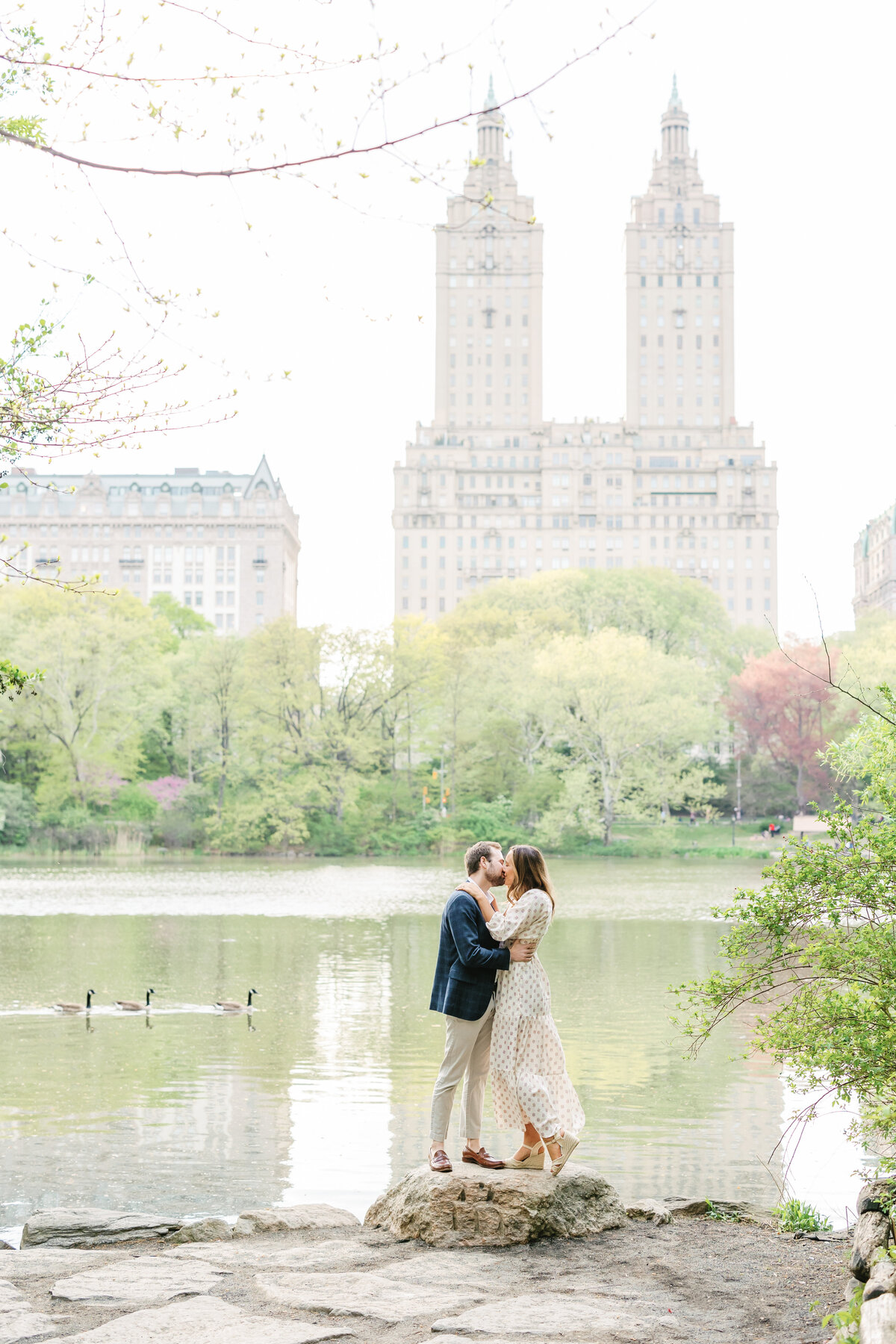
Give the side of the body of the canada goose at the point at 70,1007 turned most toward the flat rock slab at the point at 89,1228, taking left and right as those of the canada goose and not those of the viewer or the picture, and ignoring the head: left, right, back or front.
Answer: right

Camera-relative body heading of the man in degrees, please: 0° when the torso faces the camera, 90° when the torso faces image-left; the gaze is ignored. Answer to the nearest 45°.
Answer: approximately 270°

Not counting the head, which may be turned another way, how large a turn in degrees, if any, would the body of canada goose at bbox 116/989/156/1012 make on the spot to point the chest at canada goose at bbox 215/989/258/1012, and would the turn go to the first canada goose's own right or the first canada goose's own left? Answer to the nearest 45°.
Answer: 0° — it already faces it

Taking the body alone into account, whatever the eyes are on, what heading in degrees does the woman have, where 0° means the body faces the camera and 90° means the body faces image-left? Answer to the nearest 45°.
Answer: approximately 90°

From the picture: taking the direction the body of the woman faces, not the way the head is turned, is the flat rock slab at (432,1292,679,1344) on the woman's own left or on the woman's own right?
on the woman's own left

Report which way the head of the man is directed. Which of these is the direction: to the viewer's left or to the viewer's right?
to the viewer's right

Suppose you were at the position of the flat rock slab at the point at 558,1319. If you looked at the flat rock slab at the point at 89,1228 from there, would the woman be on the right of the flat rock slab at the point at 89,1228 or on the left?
right

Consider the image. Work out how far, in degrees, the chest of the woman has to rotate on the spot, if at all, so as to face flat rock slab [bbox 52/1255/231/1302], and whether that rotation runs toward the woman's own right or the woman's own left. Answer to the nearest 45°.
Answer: approximately 45° to the woman's own left

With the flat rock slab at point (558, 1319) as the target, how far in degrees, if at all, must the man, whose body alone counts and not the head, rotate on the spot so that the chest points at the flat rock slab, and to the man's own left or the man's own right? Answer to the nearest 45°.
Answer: approximately 90° to the man's own right

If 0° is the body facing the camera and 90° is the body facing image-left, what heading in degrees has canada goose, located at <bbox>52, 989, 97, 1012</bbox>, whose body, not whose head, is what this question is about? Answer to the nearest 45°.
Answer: approximately 270°

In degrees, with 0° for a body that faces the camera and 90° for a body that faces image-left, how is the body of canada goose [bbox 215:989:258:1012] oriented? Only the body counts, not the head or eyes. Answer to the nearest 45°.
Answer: approximately 270°

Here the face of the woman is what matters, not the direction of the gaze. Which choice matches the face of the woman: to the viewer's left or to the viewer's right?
to the viewer's left

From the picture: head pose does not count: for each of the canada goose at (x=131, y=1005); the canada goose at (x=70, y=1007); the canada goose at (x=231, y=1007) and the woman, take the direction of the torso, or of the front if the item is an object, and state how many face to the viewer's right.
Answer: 3

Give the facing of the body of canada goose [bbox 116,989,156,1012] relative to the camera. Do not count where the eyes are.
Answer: to the viewer's right

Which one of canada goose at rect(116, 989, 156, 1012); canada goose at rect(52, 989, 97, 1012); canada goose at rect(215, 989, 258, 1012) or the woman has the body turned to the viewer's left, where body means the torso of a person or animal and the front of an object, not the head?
the woman

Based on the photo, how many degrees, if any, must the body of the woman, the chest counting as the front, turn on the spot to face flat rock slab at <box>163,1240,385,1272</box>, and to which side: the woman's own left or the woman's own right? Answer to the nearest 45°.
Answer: approximately 45° to the woman's own left
